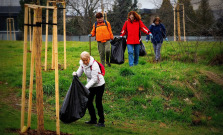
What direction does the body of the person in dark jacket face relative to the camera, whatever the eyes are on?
toward the camera

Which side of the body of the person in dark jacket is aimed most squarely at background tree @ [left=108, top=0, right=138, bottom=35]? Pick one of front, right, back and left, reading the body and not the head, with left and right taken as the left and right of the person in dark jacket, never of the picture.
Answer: back

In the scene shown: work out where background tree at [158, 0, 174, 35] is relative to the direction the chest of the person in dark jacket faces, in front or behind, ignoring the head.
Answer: behind
